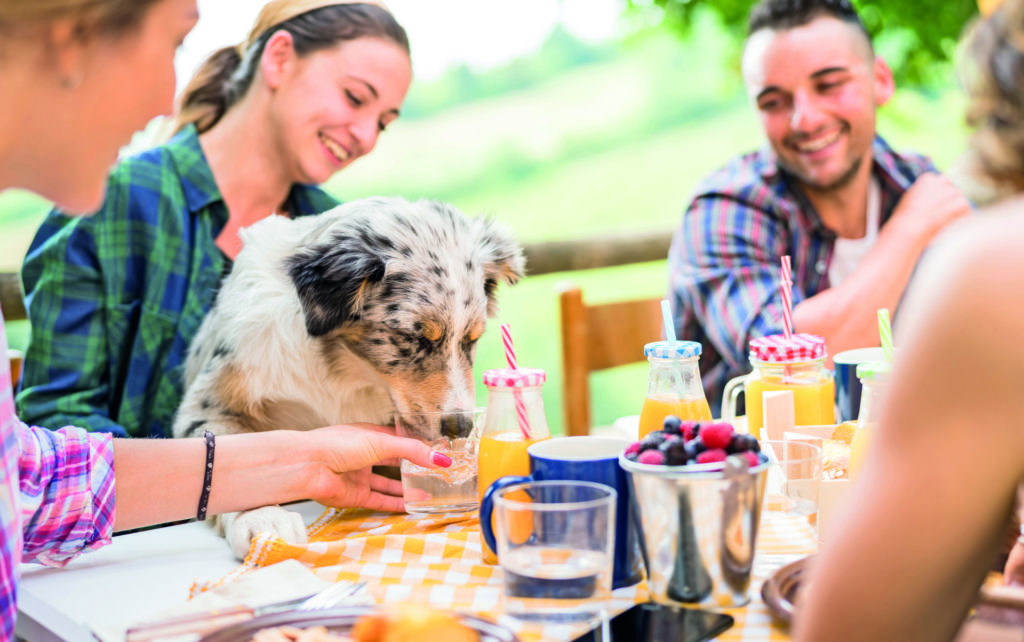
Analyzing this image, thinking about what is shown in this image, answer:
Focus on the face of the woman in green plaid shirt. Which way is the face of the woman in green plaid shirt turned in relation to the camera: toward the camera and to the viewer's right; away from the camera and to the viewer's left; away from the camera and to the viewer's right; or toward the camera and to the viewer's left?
toward the camera and to the viewer's right

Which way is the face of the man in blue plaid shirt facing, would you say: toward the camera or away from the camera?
toward the camera

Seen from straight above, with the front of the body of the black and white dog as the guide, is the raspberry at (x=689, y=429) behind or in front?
in front

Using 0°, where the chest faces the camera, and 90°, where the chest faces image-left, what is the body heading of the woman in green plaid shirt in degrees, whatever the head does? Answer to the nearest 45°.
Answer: approximately 315°

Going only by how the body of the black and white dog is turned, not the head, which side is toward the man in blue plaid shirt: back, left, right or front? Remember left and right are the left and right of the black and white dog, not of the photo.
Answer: left

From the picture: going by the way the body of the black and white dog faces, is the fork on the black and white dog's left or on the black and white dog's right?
on the black and white dog's right

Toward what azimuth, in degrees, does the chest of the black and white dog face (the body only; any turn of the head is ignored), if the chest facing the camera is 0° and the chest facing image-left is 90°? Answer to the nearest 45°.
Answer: approximately 315°

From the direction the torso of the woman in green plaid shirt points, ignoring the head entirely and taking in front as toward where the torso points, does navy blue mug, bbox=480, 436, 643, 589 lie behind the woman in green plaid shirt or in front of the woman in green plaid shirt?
in front
